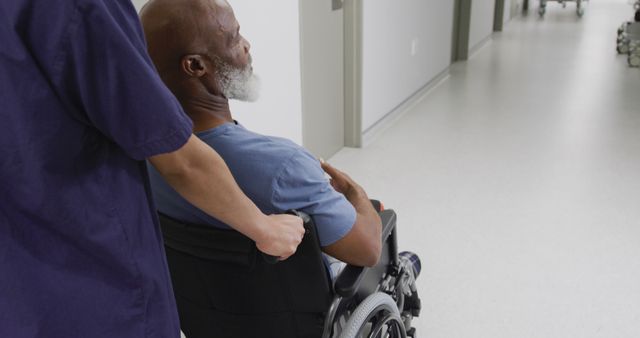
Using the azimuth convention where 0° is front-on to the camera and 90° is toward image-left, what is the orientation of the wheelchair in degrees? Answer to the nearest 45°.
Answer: approximately 225°

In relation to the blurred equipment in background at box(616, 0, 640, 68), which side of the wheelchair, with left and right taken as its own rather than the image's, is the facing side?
front

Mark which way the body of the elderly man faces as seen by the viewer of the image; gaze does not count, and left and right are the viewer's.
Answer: facing away from the viewer and to the right of the viewer
